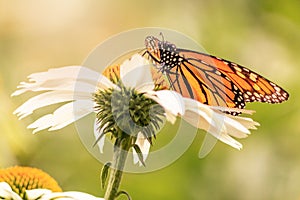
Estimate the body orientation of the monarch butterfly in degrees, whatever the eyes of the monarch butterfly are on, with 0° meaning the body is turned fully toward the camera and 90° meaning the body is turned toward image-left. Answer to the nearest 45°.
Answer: approximately 90°
